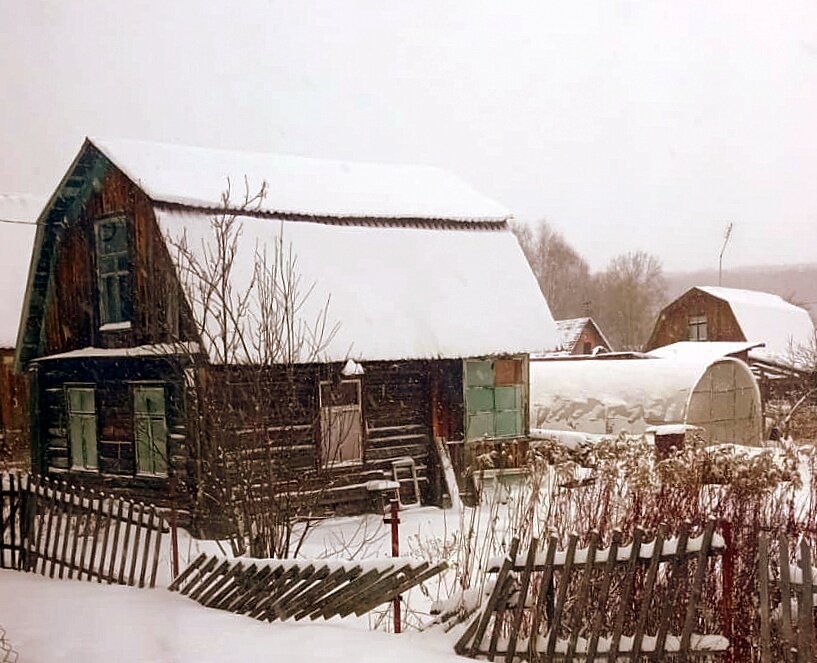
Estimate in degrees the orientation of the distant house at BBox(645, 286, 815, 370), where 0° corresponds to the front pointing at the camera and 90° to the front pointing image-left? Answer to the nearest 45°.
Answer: approximately 45°

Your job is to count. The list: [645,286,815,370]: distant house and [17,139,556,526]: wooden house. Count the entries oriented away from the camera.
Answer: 0

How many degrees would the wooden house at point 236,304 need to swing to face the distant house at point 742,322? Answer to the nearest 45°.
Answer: approximately 135° to its left

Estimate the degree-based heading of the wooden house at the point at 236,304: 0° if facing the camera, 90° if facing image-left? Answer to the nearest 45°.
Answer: approximately 45°

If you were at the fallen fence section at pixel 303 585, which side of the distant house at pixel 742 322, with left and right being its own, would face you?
front

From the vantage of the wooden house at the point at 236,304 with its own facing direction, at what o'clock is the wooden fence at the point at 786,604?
The wooden fence is roughly at 9 o'clock from the wooden house.

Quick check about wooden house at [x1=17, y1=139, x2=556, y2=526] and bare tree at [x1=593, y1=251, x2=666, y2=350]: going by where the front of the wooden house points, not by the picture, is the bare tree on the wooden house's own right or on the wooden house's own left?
on the wooden house's own left
